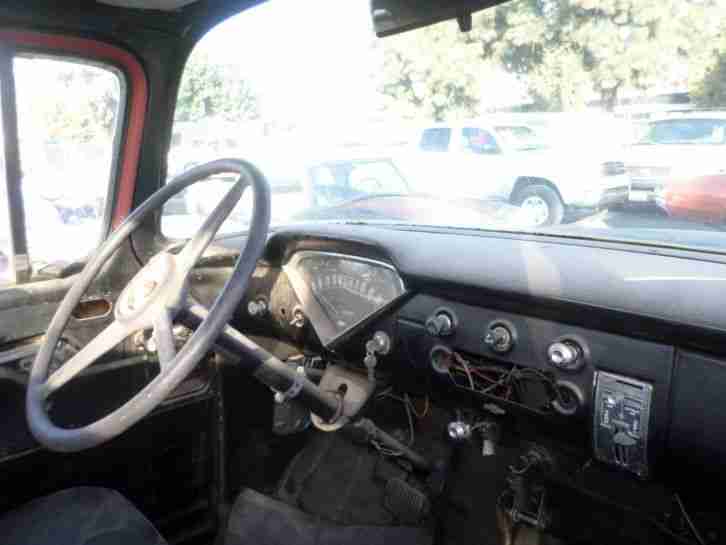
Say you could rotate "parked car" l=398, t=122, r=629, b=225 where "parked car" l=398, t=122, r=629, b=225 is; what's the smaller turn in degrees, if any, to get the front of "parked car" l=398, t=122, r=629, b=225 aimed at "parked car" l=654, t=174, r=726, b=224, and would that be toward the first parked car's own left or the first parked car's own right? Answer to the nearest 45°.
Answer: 0° — it already faces it

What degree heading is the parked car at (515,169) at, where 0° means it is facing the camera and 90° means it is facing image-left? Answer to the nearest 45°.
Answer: approximately 315°

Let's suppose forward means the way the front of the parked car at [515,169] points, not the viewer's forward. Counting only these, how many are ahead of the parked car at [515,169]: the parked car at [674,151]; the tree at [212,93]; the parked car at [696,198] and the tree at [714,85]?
3
